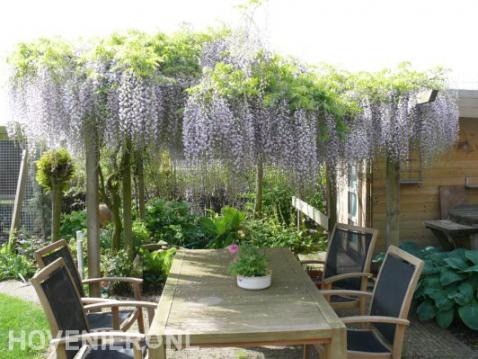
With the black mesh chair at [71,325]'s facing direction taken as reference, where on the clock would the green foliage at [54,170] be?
The green foliage is roughly at 9 o'clock from the black mesh chair.

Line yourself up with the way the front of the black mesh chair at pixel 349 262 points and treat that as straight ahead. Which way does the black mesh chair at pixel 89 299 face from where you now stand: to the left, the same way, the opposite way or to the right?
the opposite way

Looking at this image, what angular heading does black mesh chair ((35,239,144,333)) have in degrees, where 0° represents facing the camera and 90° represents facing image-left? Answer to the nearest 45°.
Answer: approximately 270°

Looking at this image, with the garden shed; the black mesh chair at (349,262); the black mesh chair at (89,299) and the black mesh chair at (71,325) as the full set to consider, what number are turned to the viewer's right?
2

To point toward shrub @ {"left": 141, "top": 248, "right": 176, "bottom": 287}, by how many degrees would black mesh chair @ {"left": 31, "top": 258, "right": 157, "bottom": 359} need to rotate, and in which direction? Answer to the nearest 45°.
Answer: approximately 90° to its left

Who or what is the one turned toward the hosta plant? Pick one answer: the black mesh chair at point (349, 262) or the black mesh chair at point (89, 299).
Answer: the black mesh chair at point (89, 299)

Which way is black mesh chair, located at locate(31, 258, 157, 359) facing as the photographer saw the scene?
facing to the right of the viewer

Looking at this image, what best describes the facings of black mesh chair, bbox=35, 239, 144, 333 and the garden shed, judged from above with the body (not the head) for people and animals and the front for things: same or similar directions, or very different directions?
very different directions
